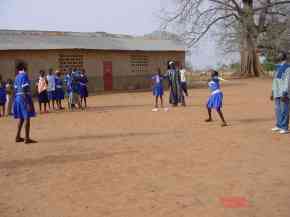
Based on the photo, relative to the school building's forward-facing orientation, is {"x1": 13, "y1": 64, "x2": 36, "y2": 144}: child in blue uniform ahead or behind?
ahead

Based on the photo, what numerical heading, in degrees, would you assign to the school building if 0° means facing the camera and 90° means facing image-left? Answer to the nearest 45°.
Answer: approximately 0°
